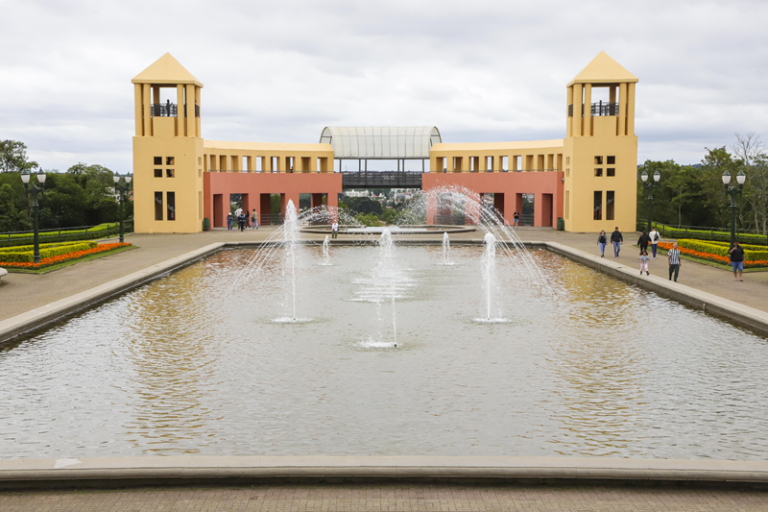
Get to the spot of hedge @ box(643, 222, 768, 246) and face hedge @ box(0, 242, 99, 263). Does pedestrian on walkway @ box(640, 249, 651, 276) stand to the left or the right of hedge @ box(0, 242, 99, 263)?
left

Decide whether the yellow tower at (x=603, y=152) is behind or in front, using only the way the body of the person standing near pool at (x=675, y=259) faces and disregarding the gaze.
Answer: behind

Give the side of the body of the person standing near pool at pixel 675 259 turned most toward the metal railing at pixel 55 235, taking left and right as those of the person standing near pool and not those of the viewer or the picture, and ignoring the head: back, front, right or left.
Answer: right

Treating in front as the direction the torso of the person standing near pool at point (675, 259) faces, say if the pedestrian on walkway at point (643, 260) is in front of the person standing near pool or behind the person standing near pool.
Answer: behind

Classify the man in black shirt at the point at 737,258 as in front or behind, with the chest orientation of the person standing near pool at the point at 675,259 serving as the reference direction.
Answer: behind

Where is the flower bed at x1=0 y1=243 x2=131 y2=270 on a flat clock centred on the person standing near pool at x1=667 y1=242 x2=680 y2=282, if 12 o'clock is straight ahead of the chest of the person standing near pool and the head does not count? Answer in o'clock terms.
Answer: The flower bed is roughly at 3 o'clock from the person standing near pool.

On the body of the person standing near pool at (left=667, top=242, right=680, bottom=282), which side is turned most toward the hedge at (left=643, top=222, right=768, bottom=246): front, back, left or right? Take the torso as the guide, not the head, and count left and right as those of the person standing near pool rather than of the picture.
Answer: back

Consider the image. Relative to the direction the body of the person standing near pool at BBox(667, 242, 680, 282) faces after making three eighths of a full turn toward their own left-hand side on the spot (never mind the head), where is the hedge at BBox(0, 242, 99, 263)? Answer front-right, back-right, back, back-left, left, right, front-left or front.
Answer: back-left
